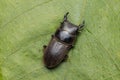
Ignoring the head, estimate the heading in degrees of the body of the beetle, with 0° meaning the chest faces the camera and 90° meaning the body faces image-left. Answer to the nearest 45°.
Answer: approximately 225°
